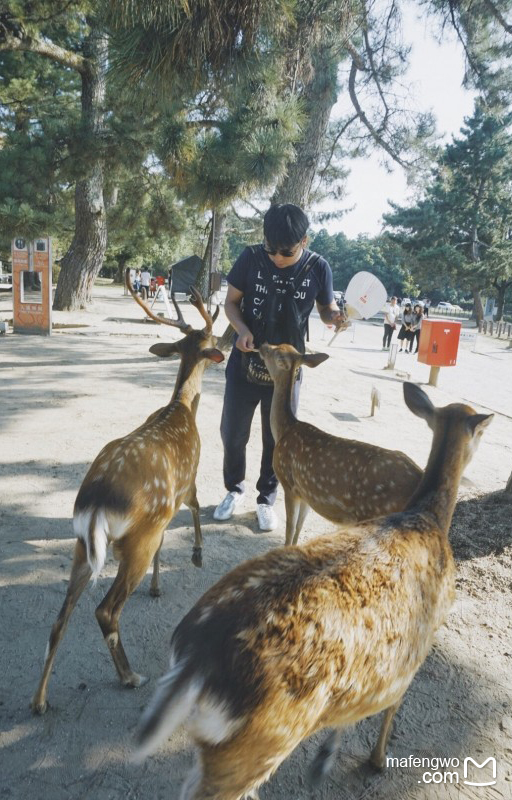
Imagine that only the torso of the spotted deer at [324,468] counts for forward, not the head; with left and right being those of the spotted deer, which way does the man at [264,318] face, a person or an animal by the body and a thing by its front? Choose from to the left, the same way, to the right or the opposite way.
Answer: to the left

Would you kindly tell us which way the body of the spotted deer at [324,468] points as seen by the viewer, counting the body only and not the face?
to the viewer's left

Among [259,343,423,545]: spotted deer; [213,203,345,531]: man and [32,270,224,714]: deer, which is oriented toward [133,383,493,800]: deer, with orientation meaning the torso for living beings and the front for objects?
the man

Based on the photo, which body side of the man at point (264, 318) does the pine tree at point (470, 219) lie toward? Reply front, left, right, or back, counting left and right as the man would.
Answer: back

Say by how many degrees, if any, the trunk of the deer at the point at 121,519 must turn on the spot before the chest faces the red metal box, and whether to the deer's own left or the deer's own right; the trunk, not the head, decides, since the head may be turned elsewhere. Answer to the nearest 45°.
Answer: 0° — it already faces it

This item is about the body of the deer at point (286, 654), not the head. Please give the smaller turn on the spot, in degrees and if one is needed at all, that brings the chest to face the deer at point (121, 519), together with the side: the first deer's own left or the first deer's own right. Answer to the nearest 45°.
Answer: approximately 90° to the first deer's own left

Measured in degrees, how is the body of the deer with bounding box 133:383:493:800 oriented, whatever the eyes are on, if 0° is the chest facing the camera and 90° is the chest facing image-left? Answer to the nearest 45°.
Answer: approximately 225°
